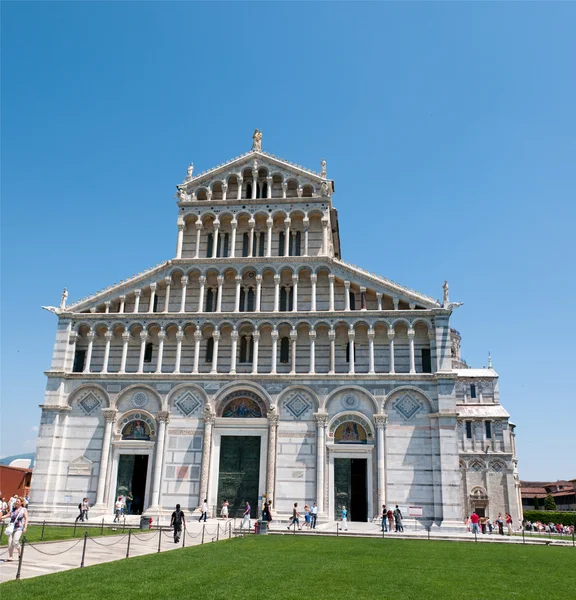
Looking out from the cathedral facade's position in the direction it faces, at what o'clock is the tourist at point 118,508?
The tourist is roughly at 3 o'clock from the cathedral facade.

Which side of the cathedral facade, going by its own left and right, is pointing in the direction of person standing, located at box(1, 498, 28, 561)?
front

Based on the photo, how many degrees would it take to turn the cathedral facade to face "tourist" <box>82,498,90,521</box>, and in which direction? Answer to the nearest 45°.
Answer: approximately 90° to its right

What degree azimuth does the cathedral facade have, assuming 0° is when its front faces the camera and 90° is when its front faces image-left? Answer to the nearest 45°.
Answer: approximately 0°
